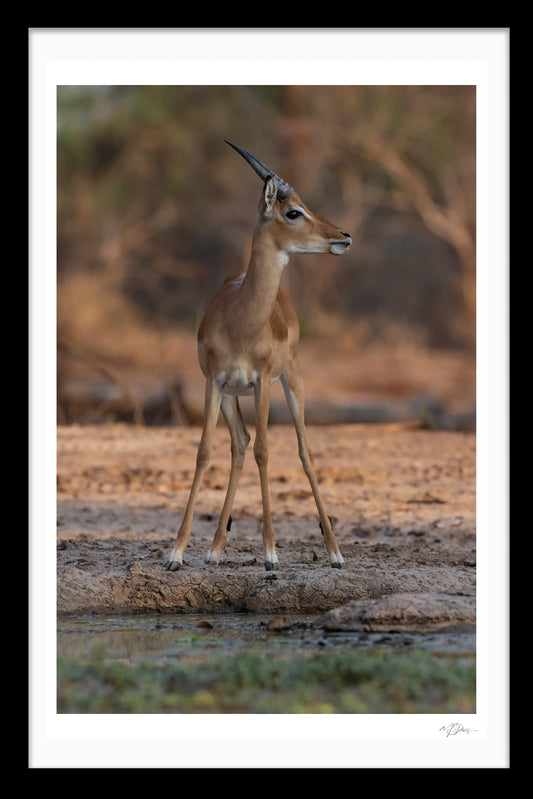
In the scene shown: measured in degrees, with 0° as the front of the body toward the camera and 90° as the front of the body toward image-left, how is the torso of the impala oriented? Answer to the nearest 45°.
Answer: approximately 0°
